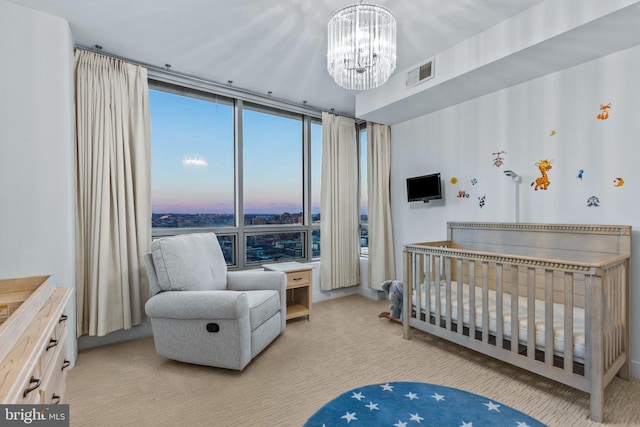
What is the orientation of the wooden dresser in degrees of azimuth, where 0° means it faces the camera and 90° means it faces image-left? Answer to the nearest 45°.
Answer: approximately 270°

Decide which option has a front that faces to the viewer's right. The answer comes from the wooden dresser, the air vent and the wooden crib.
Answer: the wooden dresser

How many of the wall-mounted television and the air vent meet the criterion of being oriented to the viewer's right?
0

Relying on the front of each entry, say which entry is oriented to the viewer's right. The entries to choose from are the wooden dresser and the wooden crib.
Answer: the wooden dresser

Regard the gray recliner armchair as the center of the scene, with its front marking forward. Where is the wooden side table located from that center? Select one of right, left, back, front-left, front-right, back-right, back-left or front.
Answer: left

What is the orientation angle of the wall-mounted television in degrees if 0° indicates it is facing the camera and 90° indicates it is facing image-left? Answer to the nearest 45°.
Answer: approximately 45°

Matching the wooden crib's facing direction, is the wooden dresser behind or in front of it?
in front

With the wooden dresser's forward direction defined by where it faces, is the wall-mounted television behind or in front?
in front

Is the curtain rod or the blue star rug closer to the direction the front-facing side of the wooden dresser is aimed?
the blue star rug

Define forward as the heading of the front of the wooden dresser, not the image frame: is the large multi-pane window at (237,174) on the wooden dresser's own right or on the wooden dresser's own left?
on the wooden dresser's own left

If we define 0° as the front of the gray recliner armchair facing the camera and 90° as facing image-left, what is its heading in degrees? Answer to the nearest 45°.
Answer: approximately 315°
